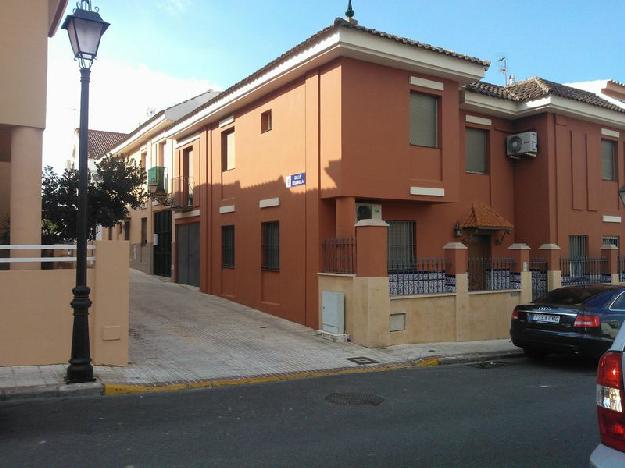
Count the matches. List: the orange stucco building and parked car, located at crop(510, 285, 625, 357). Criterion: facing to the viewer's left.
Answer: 0

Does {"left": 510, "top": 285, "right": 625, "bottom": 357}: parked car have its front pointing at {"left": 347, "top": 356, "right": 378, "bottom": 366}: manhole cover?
no

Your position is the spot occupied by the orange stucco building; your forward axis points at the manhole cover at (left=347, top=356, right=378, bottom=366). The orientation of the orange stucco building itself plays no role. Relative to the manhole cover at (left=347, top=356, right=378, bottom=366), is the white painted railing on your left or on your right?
right

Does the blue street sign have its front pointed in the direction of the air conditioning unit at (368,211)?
no

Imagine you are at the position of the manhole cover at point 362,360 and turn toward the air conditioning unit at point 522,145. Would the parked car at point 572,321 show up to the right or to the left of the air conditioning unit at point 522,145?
right

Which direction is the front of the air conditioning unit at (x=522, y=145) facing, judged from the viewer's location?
facing the viewer and to the left of the viewer

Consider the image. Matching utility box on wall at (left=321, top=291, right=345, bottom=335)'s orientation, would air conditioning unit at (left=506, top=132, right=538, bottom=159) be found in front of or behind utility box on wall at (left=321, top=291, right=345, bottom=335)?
behind

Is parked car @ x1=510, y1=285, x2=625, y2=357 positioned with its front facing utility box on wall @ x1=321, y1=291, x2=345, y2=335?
no

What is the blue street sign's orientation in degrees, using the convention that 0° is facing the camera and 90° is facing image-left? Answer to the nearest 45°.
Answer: approximately 45°

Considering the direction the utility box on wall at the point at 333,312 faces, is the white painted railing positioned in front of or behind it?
in front

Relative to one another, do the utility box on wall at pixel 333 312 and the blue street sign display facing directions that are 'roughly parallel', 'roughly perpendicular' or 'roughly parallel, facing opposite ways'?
roughly parallel

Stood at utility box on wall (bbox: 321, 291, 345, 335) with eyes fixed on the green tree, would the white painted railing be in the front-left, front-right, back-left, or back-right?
front-left

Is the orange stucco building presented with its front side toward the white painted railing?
no

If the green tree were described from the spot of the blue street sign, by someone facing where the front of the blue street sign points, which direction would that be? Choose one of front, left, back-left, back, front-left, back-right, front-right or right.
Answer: front-right

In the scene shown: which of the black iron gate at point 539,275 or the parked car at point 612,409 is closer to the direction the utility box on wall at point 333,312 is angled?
the parked car

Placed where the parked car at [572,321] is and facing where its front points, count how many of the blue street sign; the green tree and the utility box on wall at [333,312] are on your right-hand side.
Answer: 0

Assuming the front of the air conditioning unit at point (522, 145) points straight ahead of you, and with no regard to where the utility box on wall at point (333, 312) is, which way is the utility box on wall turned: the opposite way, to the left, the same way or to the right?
the same way

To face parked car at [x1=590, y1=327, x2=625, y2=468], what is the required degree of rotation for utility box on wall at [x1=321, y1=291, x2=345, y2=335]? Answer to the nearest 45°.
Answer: approximately 45° to its left

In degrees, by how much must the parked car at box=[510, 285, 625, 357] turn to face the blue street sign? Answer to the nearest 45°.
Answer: approximately 135° to its left
